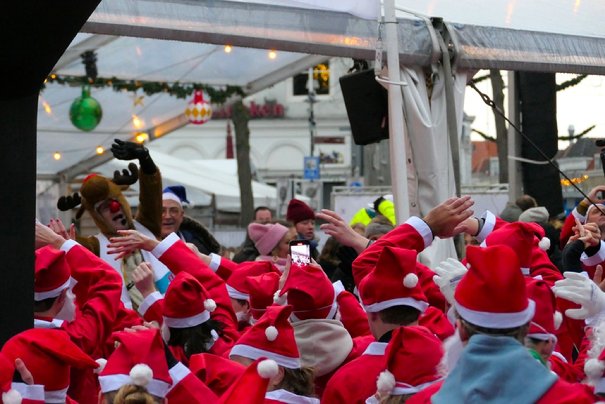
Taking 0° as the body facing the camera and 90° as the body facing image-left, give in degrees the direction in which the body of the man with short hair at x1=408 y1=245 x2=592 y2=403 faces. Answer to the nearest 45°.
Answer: approximately 180°

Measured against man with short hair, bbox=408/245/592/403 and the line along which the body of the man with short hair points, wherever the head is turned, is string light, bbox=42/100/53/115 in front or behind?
in front

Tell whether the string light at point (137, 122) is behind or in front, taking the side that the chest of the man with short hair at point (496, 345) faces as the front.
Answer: in front

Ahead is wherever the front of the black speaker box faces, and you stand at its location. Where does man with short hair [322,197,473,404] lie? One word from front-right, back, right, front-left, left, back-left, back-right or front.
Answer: front-left

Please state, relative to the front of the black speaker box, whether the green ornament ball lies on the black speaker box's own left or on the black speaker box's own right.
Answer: on the black speaker box's own right

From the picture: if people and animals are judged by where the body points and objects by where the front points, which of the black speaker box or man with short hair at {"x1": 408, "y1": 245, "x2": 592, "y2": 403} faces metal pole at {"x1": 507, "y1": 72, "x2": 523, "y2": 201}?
the man with short hair

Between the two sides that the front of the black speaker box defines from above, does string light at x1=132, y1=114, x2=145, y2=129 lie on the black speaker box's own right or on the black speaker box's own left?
on the black speaker box's own right

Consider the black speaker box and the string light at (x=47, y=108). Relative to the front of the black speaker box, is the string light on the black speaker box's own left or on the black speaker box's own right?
on the black speaker box's own right

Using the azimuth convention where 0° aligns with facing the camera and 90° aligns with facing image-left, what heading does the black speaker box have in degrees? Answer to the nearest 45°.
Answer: approximately 45°

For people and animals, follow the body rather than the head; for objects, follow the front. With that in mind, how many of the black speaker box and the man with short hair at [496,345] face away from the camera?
1

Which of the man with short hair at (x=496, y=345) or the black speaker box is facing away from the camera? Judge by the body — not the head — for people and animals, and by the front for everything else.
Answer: the man with short hair

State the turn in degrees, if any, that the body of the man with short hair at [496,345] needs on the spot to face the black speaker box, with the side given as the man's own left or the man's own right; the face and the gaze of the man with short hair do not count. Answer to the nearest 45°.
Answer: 0° — they already face it
